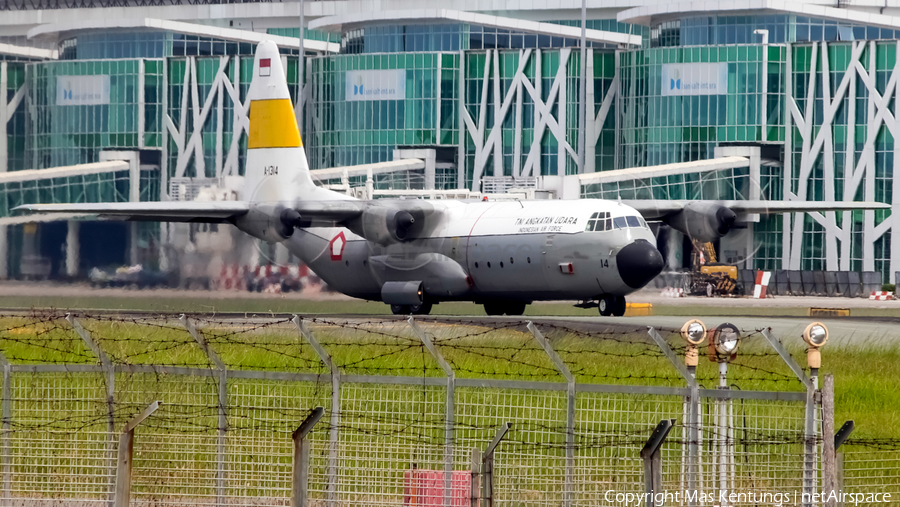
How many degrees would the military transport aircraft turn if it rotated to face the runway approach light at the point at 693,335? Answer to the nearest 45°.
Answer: approximately 45° to its right

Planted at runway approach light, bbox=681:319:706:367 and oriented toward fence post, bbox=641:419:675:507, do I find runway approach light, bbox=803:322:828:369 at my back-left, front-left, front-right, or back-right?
back-left

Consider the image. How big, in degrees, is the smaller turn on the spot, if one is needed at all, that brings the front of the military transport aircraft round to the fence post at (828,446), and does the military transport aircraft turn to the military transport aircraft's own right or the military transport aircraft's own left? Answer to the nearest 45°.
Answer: approximately 45° to the military transport aircraft's own right

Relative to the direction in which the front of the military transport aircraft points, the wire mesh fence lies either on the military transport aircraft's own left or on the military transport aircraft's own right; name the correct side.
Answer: on the military transport aircraft's own right

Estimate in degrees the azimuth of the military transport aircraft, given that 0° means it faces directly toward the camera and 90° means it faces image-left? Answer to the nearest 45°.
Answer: approximately 315°
